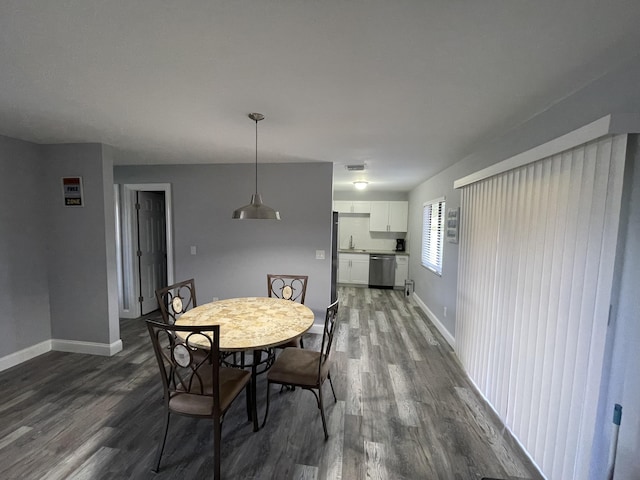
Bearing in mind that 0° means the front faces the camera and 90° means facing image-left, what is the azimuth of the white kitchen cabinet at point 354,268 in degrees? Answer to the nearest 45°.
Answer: approximately 0°

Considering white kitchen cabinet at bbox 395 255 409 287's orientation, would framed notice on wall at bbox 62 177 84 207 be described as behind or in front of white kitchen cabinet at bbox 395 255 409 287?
in front

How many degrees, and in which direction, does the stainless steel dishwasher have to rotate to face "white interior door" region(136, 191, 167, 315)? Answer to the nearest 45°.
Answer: approximately 45° to its right

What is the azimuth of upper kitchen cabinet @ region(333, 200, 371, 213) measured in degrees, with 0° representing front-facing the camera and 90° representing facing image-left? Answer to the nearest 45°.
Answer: approximately 0°

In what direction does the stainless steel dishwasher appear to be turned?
toward the camera

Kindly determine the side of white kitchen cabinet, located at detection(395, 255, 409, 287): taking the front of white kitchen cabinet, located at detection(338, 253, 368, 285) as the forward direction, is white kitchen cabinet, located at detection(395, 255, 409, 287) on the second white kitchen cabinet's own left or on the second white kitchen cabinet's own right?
on the second white kitchen cabinet's own left

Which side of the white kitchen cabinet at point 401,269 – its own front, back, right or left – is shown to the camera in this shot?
front

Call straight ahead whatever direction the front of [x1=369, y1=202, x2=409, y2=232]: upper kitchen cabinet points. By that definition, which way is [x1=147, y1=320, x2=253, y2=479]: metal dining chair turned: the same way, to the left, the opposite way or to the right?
the opposite way

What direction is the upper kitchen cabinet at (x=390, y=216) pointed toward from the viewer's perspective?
toward the camera

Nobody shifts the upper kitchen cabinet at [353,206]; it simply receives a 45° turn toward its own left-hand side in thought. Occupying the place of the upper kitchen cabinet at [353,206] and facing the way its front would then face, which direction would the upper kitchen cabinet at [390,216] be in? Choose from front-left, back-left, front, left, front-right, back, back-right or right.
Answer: front-left
